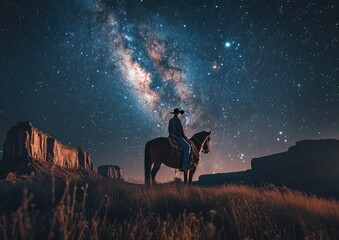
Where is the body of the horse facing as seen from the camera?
to the viewer's right

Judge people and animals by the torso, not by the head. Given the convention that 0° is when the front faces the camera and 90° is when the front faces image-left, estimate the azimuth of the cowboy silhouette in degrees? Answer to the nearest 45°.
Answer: approximately 270°
